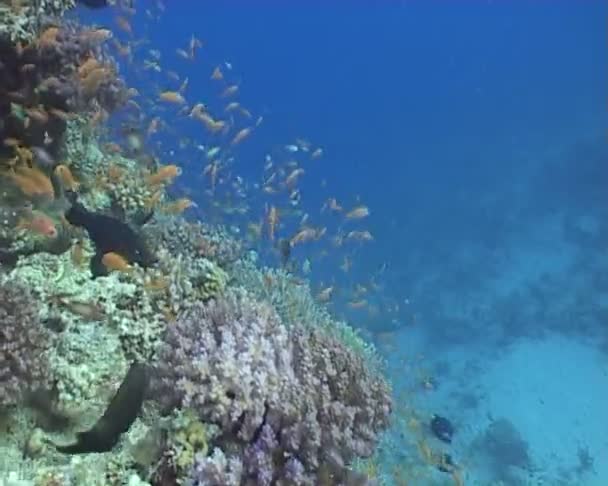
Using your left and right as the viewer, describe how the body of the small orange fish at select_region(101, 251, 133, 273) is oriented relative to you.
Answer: facing to the left of the viewer

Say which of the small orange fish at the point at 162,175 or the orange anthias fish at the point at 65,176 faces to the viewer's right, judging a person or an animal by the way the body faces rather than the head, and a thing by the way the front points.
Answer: the small orange fish

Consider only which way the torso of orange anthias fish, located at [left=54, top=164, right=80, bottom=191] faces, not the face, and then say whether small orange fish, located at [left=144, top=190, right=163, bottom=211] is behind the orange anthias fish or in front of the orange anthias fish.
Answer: behind

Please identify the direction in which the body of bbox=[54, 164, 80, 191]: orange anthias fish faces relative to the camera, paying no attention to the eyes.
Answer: to the viewer's left
